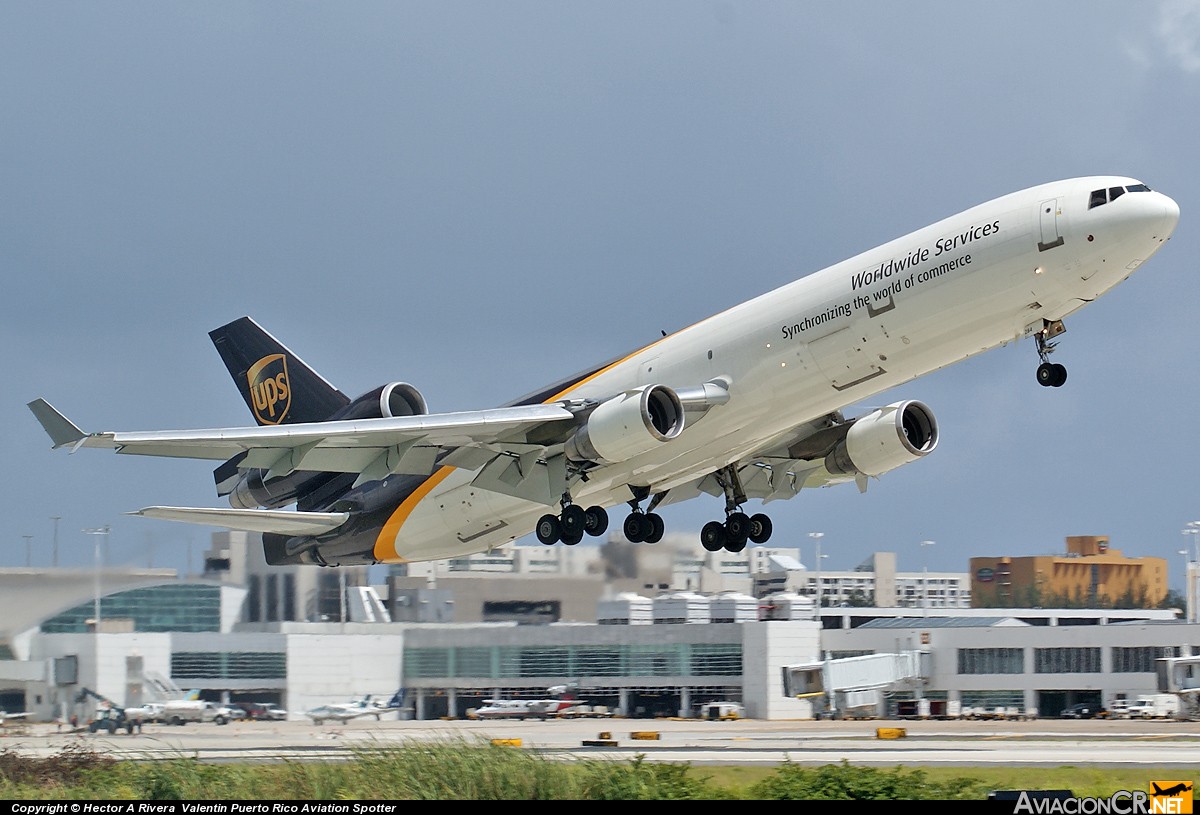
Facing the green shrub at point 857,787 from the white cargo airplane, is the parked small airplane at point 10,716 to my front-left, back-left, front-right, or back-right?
back-right

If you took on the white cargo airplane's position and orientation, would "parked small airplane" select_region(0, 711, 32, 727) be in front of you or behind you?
behind

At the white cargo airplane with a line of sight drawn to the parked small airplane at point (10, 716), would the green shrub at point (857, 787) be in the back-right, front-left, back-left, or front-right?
back-left

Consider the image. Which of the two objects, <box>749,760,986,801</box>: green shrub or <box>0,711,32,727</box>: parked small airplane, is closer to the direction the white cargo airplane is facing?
the green shrub

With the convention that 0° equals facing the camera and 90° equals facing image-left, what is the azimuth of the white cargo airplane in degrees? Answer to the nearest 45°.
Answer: approximately 315°
